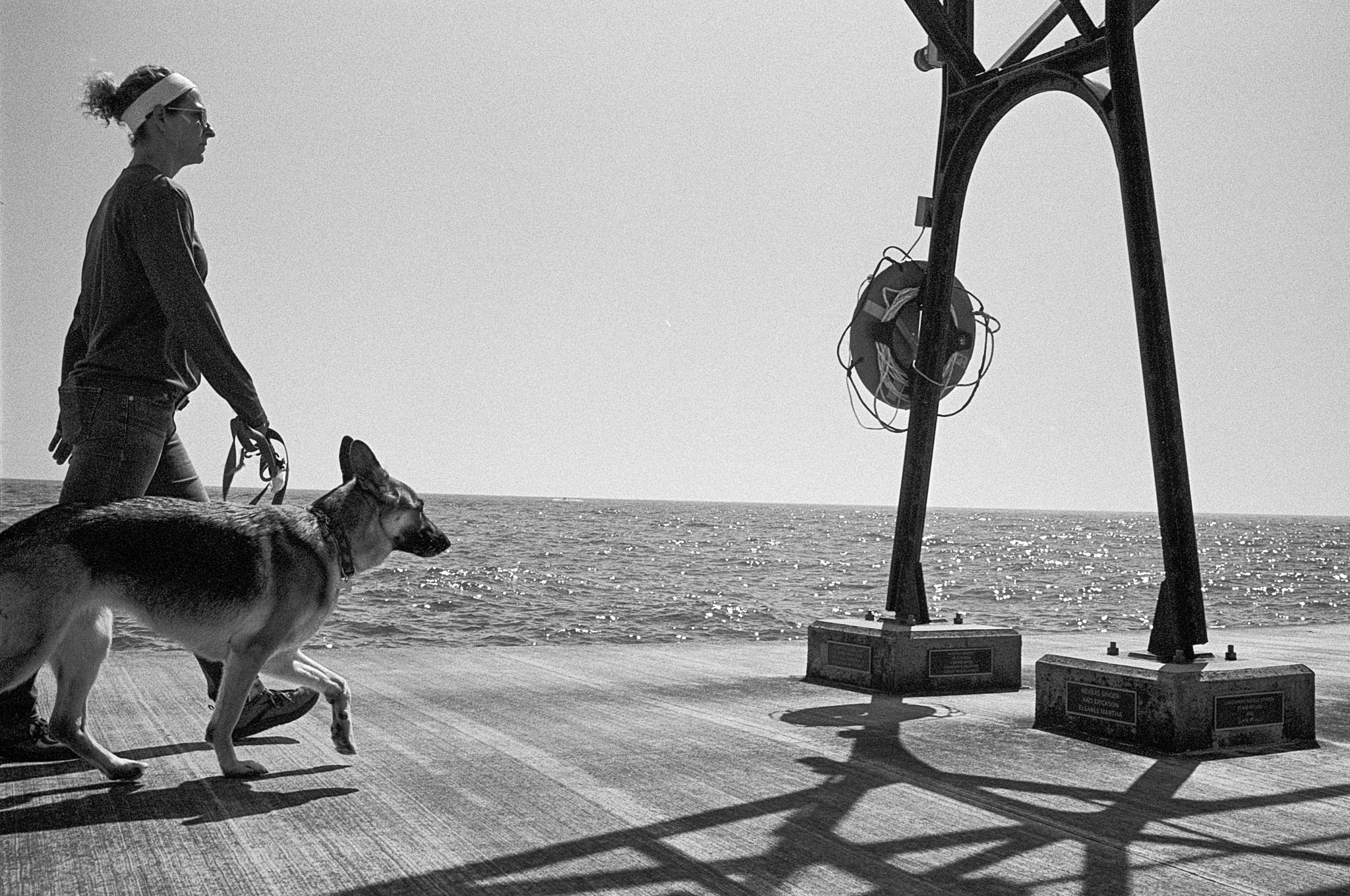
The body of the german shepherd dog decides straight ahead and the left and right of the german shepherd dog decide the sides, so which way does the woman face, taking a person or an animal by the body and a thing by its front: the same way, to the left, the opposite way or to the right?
the same way

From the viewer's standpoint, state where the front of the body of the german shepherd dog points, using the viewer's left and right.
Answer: facing to the right of the viewer

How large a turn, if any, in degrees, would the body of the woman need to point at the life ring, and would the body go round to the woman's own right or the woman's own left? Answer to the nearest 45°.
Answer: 0° — they already face it

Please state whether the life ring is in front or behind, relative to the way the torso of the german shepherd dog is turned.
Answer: in front

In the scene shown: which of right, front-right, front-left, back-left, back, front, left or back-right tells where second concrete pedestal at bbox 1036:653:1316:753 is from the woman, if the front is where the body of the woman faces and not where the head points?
front

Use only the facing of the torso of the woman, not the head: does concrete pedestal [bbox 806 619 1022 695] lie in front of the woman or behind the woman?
in front

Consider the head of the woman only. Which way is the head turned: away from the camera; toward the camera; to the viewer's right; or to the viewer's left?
to the viewer's right

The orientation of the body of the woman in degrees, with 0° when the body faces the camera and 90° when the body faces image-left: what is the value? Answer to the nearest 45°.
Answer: approximately 270°

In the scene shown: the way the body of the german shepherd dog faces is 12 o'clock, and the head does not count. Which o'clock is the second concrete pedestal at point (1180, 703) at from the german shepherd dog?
The second concrete pedestal is roughly at 12 o'clock from the german shepherd dog.

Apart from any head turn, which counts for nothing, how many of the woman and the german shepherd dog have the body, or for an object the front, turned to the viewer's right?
2
